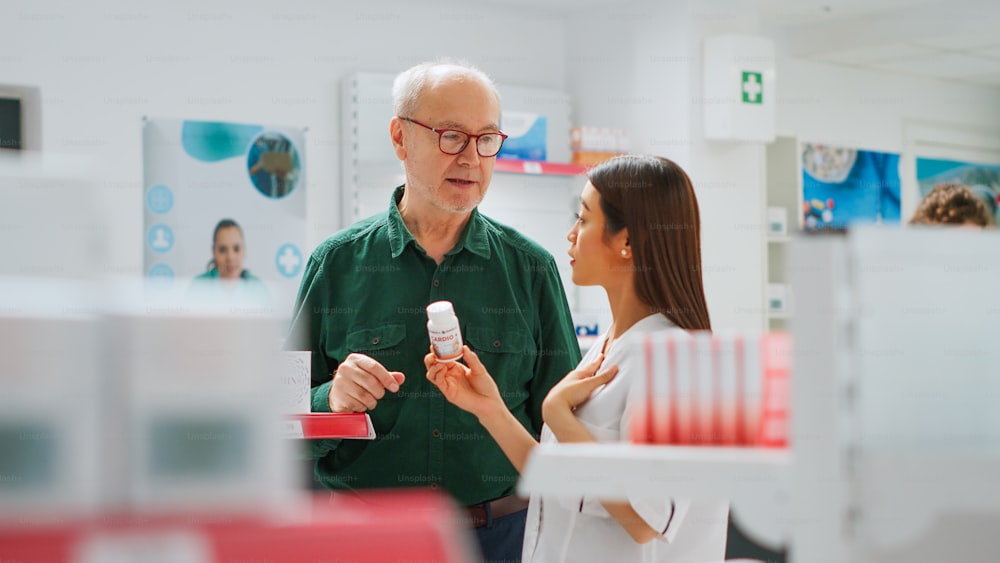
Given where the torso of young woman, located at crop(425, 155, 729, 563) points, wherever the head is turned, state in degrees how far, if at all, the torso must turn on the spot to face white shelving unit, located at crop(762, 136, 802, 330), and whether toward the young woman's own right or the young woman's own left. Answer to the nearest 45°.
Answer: approximately 90° to the young woman's own right

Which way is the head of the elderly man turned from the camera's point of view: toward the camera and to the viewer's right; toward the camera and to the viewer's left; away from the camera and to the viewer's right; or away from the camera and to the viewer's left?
toward the camera and to the viewer's right

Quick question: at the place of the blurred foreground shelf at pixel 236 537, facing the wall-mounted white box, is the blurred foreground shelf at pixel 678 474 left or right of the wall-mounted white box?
right

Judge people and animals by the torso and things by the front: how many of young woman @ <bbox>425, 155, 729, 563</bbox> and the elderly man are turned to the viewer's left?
1

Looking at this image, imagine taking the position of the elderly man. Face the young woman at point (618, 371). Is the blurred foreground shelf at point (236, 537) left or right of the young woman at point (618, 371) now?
right

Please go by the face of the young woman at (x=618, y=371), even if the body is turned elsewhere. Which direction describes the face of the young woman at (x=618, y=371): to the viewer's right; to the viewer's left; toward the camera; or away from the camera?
to the viewer's left

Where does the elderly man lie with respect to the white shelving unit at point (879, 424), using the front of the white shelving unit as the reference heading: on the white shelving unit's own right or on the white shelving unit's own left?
on the white shelving unit's own right

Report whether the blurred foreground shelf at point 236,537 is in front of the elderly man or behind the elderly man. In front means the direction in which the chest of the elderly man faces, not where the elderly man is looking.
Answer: in front

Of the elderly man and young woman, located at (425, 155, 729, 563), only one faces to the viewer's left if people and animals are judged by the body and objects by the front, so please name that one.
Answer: the young woman

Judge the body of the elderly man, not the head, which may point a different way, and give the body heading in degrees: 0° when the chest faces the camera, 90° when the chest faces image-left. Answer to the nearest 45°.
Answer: approximately 0°

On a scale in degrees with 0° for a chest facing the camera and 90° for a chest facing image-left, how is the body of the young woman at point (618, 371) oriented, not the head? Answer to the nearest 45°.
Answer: approximately 90°
